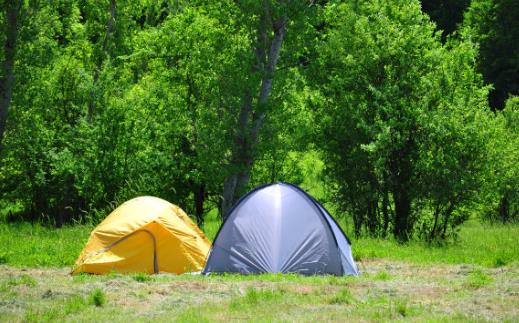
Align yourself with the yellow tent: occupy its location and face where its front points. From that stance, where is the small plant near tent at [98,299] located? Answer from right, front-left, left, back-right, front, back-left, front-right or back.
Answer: front

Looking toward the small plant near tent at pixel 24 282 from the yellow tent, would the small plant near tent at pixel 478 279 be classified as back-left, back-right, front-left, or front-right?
back-left

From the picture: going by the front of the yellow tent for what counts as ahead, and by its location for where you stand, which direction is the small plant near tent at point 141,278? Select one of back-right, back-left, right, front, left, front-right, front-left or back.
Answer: front

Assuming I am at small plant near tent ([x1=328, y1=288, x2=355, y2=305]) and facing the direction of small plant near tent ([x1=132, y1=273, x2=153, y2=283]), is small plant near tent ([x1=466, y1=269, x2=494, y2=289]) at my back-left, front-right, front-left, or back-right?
back-right

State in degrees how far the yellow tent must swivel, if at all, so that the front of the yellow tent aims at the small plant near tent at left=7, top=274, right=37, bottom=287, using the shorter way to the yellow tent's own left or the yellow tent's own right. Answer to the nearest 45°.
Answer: approximately 45° to the yellow tent's own right

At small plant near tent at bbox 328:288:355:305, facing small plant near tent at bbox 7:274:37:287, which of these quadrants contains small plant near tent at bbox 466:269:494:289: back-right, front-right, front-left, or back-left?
back-right

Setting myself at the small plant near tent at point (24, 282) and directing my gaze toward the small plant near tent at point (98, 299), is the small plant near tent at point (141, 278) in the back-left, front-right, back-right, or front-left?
front-left

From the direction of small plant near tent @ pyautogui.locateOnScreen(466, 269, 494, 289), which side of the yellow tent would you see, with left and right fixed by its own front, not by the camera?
left

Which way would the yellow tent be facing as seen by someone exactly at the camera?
facing the viewer
